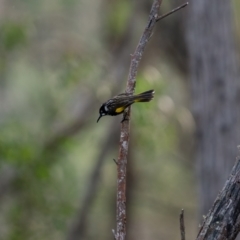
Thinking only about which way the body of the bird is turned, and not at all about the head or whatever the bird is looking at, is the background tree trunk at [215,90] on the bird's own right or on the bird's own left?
on the bird's own right

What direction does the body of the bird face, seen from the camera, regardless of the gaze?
to the viewer's left
